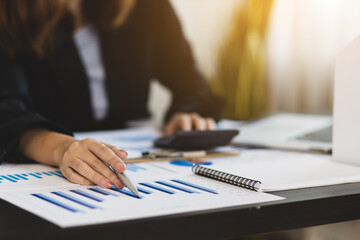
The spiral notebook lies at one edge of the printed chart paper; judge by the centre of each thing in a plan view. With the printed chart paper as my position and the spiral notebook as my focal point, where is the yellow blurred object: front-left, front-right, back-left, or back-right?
front-left

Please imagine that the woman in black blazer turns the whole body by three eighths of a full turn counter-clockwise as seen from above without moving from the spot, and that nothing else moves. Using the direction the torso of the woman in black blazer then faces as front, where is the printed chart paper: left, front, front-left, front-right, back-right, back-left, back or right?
back

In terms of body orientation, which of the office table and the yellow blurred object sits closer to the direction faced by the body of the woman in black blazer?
the office table

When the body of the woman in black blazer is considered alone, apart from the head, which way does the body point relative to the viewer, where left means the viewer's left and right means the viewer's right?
facing the viewer and to the right of the viewer

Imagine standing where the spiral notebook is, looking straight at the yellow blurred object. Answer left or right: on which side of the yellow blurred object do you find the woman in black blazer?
left

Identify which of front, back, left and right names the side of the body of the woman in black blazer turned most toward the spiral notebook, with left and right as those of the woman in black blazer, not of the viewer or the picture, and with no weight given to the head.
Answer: front

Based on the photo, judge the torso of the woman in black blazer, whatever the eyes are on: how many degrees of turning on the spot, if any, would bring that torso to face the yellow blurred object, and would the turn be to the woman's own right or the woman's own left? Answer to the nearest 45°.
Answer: approximately 90° to the woman's own left
